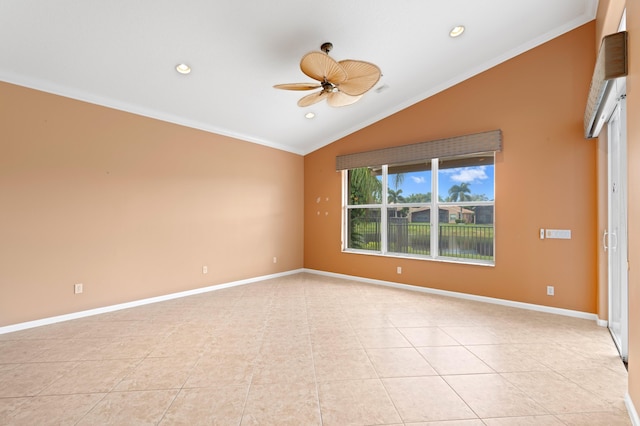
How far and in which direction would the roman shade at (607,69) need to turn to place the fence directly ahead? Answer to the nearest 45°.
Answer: approximately 45° to its right

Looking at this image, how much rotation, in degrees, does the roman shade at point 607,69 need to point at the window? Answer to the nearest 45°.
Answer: approximately 45° to its right

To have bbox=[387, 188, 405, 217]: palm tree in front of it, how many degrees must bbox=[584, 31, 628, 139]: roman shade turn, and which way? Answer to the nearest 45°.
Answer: approximately 45° to its right

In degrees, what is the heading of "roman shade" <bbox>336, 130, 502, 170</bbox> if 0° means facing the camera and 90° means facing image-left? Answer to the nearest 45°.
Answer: approximately 45°

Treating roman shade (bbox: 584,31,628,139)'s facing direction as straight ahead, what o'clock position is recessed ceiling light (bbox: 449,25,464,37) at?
The recessed ceiling light is roughly at 1 o'clock from the roman shade.

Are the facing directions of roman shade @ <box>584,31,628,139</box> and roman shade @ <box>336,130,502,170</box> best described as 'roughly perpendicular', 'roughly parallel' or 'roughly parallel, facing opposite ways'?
roughly perpendicular

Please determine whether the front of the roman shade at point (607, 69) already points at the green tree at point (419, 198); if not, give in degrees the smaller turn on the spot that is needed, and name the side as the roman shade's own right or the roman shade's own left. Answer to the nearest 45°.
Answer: approximately 45° to the roman shade's own right

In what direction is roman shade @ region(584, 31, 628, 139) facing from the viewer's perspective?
to the viewer's left

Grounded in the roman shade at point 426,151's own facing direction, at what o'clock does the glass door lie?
The glass door is roughly at 9 o'clock from the roman shade.
